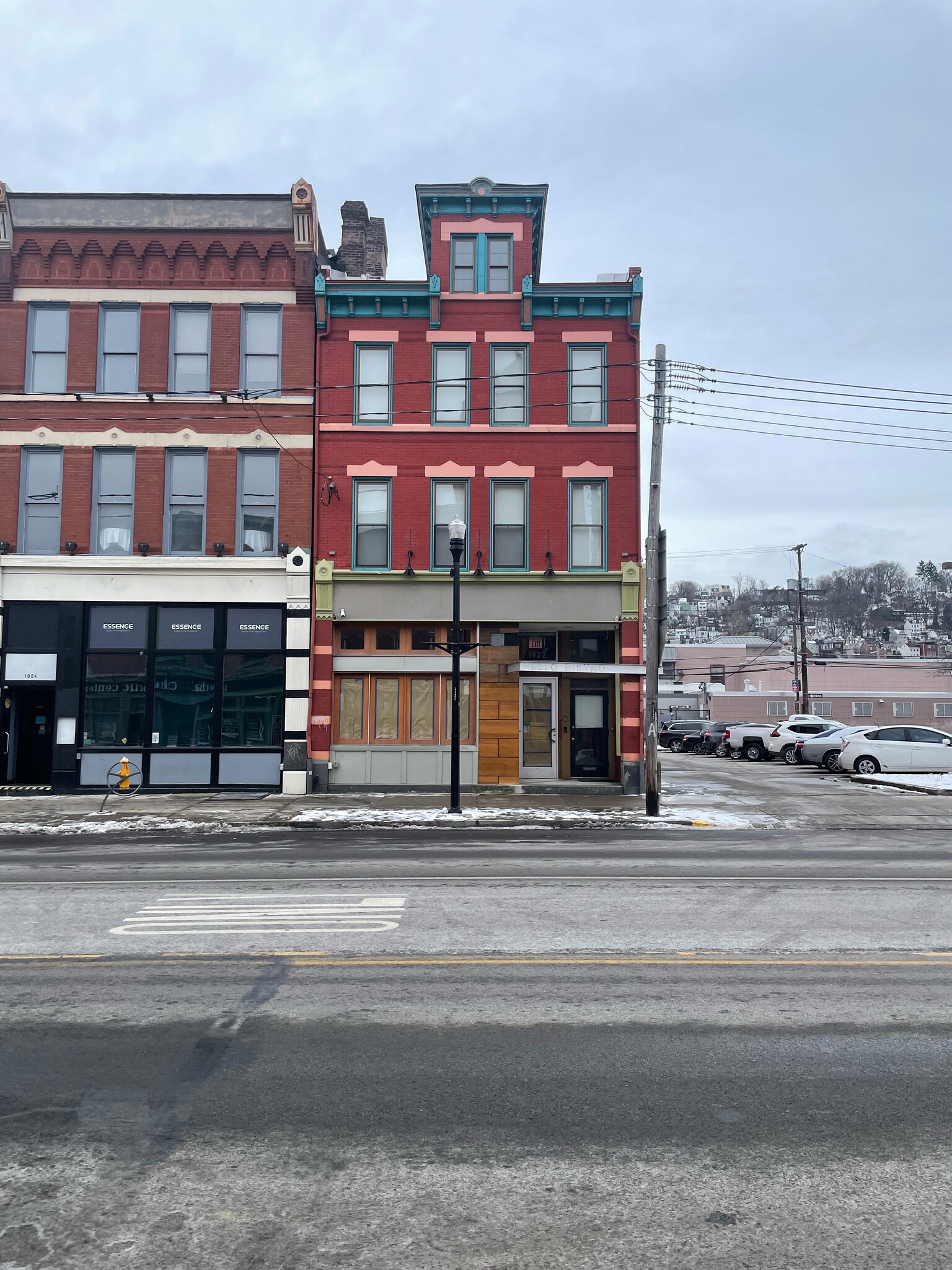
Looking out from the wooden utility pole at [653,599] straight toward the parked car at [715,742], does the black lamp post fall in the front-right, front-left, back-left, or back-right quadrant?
back-left

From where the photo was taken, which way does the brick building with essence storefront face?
toward the camera

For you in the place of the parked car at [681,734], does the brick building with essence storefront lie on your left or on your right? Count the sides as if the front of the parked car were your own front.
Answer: on your right

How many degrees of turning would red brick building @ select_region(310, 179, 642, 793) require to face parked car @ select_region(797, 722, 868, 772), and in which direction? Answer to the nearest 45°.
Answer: approximately 135° to its left

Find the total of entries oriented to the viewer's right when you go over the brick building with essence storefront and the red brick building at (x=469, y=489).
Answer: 0

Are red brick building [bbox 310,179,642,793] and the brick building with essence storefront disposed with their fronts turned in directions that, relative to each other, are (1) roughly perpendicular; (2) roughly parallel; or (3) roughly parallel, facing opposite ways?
roughly parallel

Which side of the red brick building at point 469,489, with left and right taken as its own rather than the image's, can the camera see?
front

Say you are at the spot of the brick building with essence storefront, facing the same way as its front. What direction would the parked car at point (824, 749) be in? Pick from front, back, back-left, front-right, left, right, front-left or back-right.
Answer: left
